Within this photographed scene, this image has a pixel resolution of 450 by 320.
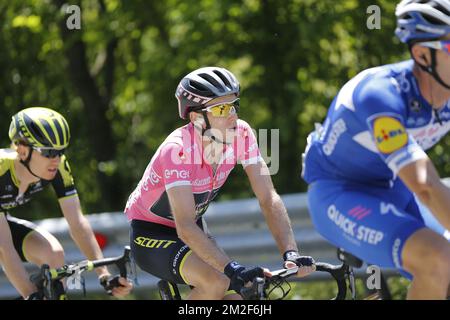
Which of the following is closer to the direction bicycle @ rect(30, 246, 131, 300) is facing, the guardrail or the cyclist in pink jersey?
the cyclist in pink jersey

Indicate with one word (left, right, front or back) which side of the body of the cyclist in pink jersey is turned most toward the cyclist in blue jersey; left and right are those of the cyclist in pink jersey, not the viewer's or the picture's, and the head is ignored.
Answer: front

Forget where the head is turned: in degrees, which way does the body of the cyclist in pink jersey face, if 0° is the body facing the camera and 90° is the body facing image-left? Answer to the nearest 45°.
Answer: approximately 315°

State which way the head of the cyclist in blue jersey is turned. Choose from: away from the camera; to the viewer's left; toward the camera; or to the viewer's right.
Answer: to the viewer's right

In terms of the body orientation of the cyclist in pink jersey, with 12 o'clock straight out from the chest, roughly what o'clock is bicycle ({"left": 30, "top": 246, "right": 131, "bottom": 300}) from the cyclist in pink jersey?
The bicycle is roughly at 5 o'clock from the cyclist in pink jersey.

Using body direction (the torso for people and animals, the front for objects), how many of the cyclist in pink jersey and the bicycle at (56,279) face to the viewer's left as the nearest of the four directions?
0

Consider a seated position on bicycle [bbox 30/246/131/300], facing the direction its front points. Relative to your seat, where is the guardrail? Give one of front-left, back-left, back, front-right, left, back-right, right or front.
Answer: left

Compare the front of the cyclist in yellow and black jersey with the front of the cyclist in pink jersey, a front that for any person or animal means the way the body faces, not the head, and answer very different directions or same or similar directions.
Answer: same or similar directions

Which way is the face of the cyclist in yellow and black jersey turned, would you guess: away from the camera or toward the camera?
toward the camera

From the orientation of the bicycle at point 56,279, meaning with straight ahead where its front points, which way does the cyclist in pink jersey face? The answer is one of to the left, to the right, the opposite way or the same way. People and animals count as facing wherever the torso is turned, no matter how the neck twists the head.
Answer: the same way

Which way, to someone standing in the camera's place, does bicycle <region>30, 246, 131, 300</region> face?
facing the viewer and to the right of the viewer

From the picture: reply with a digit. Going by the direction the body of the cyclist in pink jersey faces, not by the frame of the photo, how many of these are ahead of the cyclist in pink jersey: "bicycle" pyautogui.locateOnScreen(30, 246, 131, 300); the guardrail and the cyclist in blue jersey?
1

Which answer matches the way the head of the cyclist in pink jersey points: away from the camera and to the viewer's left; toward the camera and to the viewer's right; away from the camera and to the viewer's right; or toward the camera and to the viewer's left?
toward the camera and to the viewer's right

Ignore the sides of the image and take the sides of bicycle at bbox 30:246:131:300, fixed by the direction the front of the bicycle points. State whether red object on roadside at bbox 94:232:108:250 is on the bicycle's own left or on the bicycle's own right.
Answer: on the bicycle's own left

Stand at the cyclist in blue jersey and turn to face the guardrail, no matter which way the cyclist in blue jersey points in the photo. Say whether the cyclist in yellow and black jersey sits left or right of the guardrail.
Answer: left

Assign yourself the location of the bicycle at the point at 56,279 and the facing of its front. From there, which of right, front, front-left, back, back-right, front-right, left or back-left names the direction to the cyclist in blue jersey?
front

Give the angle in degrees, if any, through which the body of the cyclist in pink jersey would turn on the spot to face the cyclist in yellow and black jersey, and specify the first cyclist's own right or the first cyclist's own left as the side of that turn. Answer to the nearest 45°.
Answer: approximately 180°

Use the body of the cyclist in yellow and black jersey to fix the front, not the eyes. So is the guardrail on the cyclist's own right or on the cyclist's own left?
on the cyclist's own left

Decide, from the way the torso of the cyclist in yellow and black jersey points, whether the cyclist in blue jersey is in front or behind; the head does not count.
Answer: in front

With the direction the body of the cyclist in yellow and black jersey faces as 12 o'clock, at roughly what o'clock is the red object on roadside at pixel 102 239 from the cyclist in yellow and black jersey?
The red object on roadside is roughly at 8 o'clock from the cyclist in yellow and black jersey.

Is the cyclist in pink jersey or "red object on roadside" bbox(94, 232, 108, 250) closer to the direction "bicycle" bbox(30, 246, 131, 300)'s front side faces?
the cyclist in pink jersey
